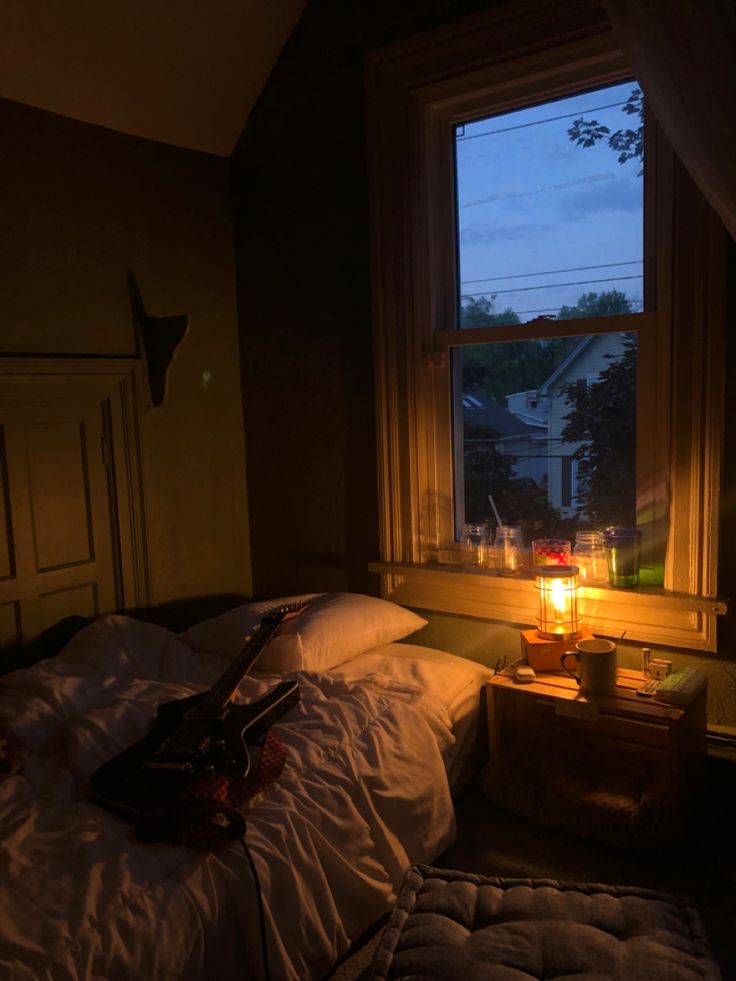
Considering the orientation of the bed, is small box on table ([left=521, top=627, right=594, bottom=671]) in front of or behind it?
behind

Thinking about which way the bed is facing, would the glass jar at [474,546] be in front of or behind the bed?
behind

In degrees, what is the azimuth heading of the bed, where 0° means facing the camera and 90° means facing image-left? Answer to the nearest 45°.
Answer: approximately 45°

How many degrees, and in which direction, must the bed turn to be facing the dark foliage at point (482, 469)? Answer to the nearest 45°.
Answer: approximately 180°
